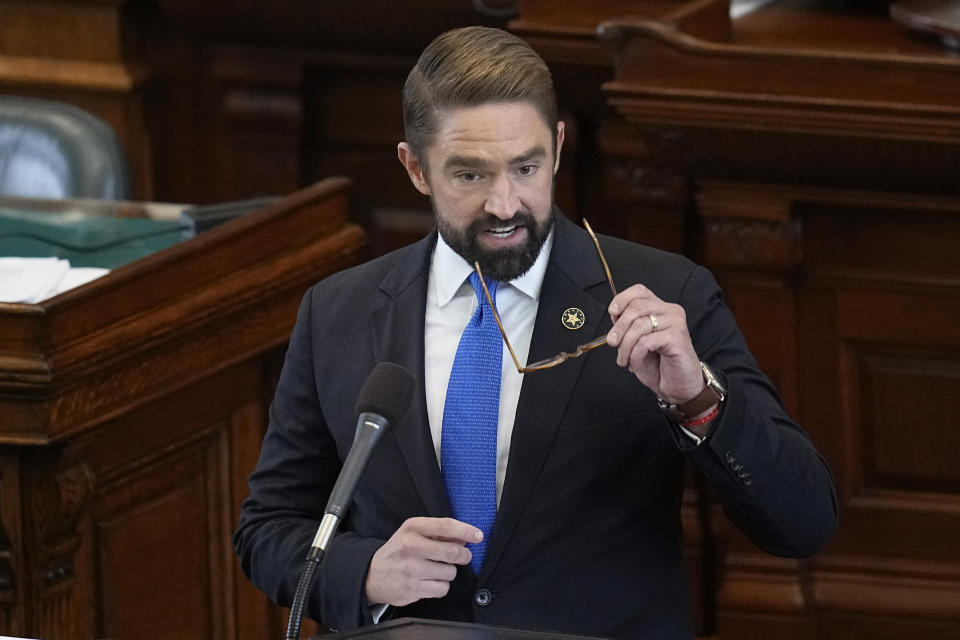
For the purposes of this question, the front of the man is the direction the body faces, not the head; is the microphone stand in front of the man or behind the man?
in front

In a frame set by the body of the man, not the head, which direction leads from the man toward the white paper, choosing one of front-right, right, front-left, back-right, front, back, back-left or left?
back-right

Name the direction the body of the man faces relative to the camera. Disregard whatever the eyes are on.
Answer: toward the camera

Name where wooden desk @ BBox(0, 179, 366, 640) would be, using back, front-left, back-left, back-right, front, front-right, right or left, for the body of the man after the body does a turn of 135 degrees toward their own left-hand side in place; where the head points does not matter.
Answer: left
